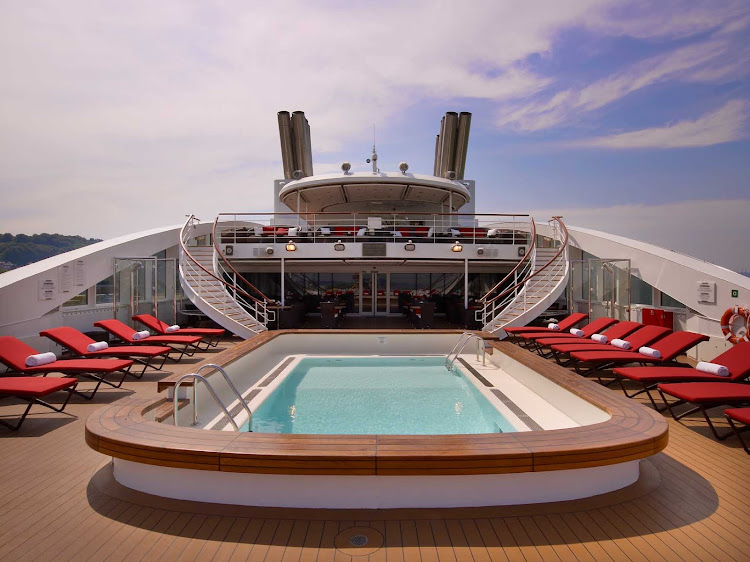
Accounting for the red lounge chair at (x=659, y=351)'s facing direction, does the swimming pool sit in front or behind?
in front

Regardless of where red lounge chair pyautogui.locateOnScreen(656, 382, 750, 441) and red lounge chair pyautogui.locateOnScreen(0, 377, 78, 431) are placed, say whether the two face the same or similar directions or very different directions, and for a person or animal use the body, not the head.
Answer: very different directions

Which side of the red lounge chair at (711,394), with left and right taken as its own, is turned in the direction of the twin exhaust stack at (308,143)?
right

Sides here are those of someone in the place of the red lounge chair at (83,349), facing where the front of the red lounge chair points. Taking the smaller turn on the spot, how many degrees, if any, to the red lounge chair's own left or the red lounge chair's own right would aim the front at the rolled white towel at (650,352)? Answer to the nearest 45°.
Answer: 0° — it already faces it

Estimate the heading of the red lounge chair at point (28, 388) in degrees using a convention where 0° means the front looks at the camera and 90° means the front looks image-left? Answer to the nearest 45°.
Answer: approximately 315°

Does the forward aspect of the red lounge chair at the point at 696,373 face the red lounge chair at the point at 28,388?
yes

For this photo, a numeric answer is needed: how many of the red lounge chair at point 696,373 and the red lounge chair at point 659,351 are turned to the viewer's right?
0

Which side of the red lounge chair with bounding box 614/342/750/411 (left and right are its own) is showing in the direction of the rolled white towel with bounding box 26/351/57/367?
front

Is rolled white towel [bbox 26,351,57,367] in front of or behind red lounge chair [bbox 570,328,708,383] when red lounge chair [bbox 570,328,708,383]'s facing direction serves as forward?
in front

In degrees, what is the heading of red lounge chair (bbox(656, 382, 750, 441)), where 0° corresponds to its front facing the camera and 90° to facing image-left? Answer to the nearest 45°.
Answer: approximately 45°

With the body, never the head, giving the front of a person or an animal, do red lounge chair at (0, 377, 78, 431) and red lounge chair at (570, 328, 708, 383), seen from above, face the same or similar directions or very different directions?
very different directions

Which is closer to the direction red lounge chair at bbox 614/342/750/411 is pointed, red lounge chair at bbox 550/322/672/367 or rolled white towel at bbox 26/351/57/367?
the rolled white towel

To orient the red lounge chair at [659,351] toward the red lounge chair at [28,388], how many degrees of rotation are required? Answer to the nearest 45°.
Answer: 0° — it already faces it

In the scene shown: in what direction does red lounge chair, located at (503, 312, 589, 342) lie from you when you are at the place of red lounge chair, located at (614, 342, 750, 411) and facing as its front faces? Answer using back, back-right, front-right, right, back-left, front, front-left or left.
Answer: right

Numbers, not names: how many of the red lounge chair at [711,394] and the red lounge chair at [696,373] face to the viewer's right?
0
